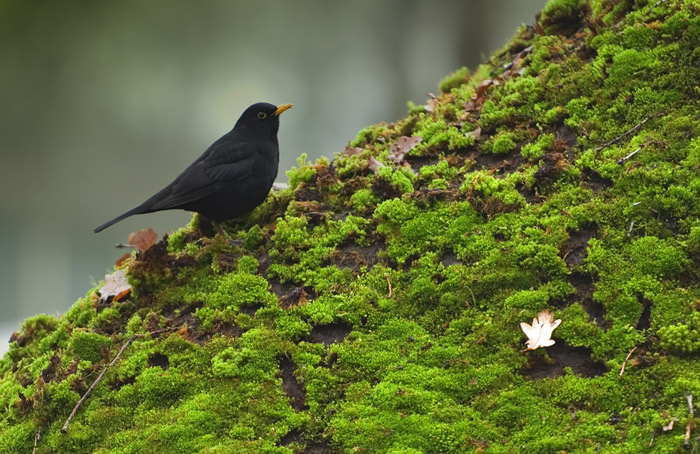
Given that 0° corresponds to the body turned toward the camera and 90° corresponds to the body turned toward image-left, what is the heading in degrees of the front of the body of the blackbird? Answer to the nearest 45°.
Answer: approximately 270°

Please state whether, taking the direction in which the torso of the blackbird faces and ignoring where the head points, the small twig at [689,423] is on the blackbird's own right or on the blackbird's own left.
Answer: on the blackbird's own right

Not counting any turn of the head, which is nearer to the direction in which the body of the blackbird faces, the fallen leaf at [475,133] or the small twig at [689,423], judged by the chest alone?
the fallen leaf

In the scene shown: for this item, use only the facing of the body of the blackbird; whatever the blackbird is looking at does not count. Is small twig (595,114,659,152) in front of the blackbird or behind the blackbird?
in front

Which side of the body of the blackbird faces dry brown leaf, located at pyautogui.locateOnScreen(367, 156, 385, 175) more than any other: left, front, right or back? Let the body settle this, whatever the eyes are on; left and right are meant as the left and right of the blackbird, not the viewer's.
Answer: front

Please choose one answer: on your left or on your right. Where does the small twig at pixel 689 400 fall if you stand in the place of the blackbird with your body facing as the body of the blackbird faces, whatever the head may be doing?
on your right

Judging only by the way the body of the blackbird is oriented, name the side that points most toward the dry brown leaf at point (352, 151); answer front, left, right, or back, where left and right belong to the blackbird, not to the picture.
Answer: front

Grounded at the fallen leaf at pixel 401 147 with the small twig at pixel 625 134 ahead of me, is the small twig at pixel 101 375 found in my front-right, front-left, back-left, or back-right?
back-right
